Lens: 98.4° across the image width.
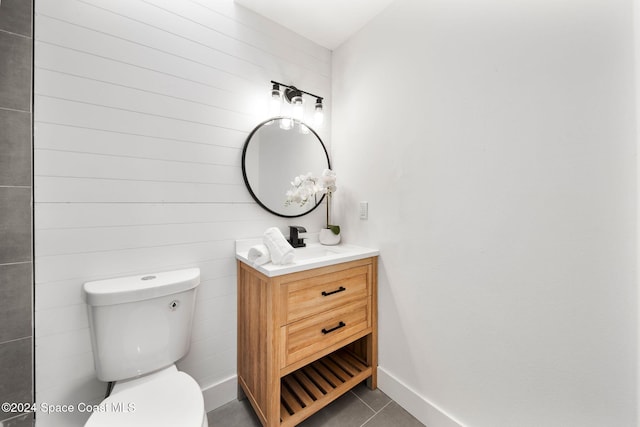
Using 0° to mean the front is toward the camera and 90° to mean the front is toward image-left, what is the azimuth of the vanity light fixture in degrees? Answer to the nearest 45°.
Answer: approximately 315°

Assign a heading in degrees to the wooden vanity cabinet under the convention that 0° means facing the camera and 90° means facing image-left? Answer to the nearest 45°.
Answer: approximately 315°
